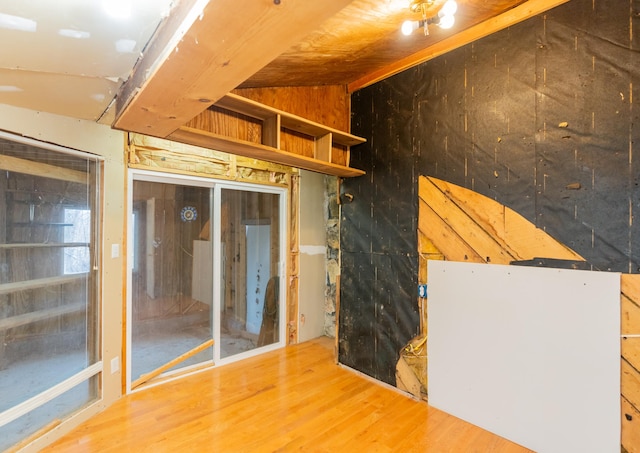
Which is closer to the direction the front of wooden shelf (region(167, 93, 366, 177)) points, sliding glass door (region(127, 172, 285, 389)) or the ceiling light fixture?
the ceiling light fixture

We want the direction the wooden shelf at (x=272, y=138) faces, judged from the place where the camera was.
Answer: facing the viewer and to the right of the viewer

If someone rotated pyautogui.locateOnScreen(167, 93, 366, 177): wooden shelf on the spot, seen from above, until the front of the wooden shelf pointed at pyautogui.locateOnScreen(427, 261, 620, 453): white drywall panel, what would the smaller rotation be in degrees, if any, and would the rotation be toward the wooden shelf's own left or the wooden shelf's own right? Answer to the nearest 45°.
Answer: approximately 45° to the wooden shelf's own left

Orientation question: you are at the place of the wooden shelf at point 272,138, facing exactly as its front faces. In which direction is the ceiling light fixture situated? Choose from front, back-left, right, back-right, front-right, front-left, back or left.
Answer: front
